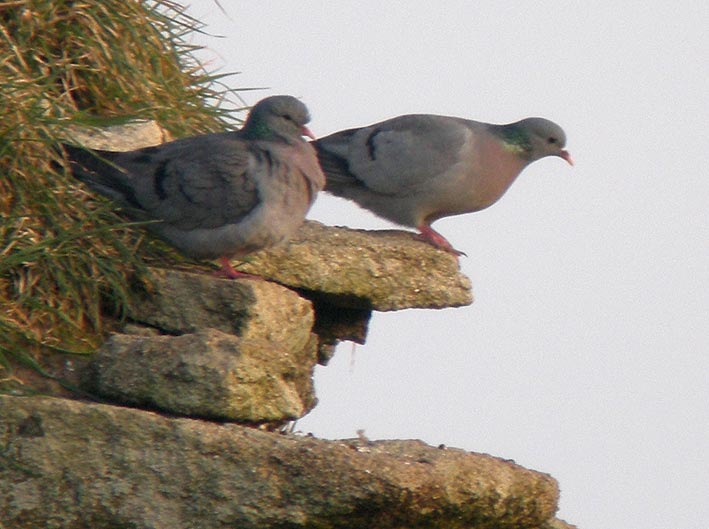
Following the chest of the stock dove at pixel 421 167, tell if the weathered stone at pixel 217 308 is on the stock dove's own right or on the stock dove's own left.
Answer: on the stock dove's own right

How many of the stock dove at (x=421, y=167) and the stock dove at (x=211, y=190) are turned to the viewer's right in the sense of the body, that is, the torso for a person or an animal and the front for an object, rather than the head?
2

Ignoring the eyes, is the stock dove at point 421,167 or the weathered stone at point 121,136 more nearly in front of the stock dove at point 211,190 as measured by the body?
the stock dove

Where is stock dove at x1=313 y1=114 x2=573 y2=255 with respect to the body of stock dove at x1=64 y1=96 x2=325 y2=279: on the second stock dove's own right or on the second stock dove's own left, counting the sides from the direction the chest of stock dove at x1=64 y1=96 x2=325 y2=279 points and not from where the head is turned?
on the second stock dove's own left

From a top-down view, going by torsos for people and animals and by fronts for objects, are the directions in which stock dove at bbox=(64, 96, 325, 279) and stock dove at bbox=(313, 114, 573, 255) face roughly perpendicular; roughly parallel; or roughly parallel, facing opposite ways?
roughly parallel

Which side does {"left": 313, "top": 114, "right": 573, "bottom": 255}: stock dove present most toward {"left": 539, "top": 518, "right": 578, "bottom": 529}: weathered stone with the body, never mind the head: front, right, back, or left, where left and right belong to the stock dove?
right

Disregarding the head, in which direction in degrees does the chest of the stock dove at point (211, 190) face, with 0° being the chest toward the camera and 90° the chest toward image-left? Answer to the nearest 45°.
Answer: approximately 270°

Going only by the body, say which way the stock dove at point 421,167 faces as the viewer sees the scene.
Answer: to the viewer's right
